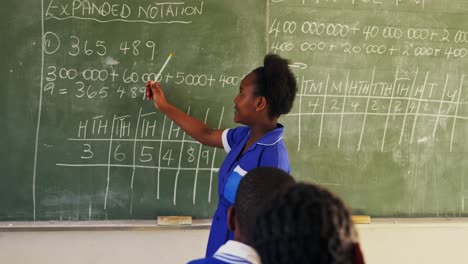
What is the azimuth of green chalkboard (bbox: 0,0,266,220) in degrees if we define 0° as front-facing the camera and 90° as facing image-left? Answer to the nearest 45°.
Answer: approximately 0°
